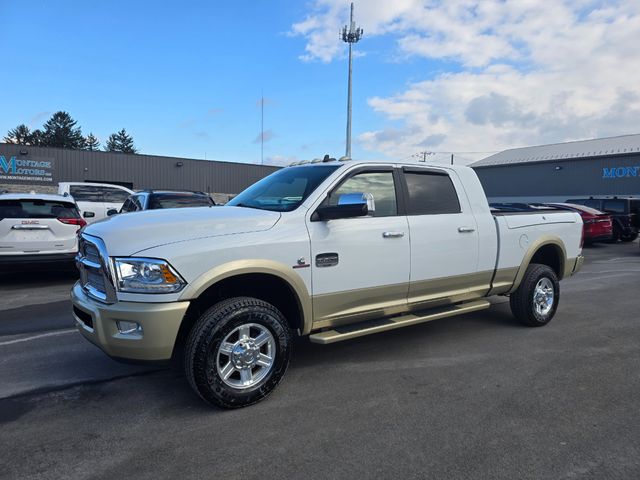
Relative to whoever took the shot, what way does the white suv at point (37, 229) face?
facing away from the viewer

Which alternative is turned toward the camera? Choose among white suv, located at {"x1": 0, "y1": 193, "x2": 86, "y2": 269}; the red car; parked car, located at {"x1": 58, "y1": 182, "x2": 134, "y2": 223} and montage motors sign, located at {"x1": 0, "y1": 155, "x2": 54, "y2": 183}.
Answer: the montage motors sign

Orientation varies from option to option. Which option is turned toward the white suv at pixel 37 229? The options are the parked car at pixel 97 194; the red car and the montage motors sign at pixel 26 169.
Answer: the montage motors sign

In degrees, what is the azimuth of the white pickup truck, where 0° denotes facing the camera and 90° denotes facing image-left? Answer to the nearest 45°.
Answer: approximately 45°

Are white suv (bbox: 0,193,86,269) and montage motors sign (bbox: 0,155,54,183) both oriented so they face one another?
yes

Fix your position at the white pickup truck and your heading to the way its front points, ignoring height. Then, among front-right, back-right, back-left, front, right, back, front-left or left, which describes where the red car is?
back

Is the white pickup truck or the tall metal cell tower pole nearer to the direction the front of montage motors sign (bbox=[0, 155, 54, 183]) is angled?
the white pickup truck

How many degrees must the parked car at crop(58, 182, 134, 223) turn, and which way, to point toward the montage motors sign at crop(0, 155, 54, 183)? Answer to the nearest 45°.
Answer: approximately 90° to its left

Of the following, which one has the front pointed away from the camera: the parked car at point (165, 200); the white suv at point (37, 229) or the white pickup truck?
the white suv

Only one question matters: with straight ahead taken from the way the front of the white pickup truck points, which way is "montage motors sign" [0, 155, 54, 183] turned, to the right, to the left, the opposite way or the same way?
to the left

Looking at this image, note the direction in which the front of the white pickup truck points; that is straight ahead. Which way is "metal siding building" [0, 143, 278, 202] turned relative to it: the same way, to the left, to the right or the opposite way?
to the left
